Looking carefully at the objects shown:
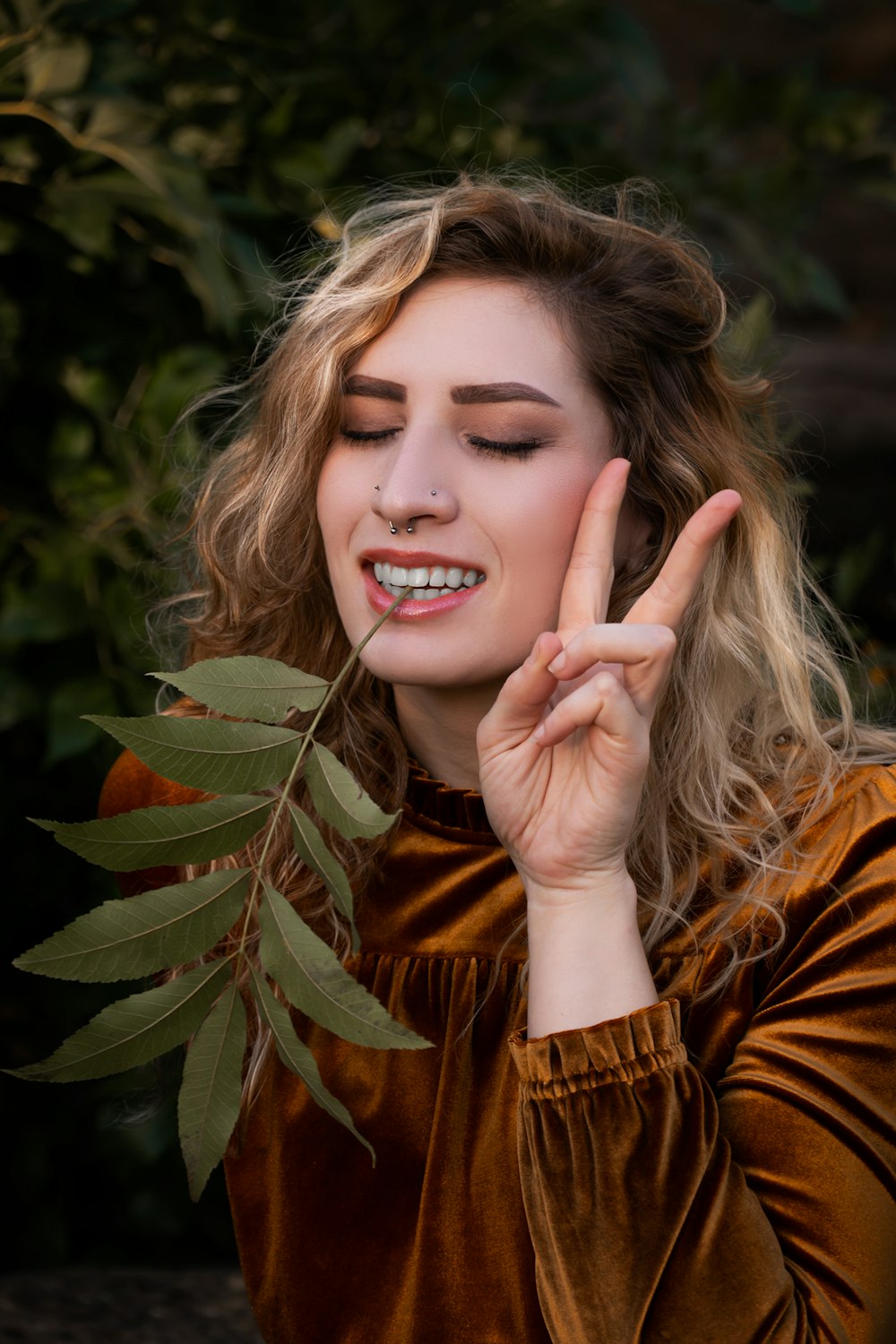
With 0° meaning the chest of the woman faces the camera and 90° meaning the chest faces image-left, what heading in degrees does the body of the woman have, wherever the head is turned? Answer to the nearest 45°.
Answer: approximately 45°

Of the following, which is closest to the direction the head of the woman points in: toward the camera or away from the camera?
toward the camera
